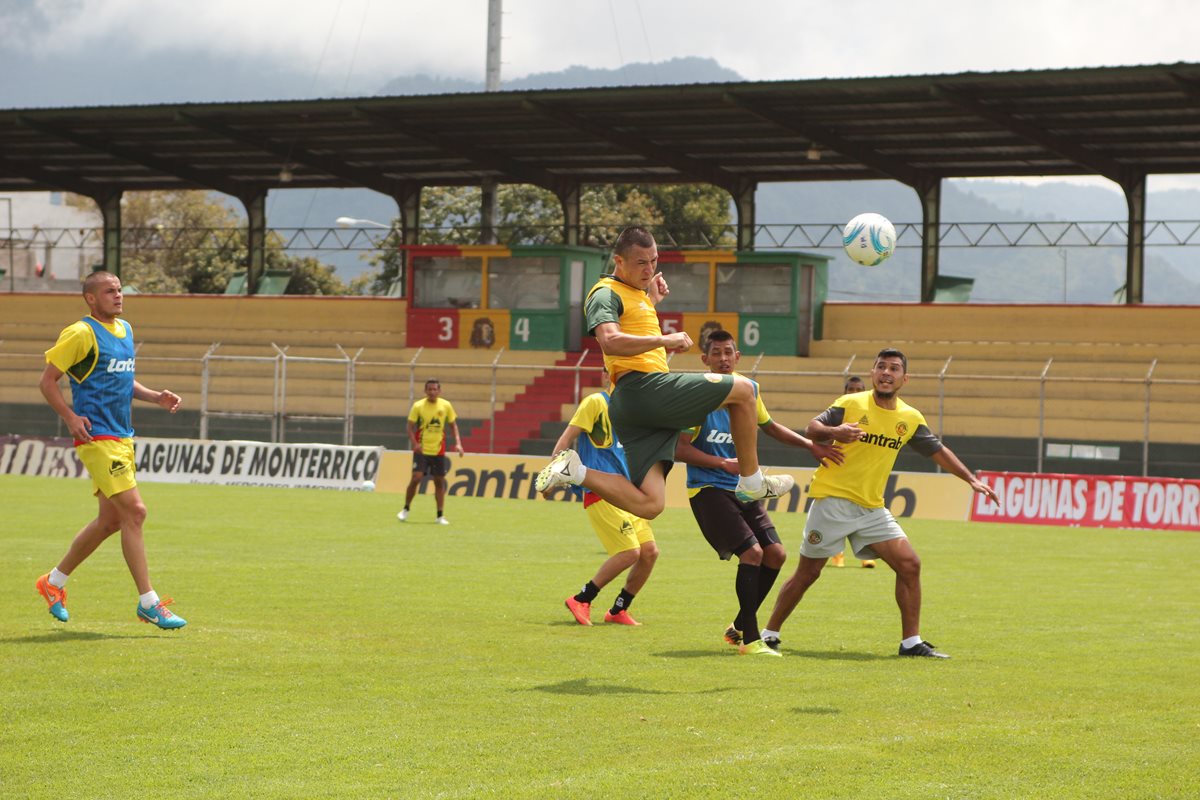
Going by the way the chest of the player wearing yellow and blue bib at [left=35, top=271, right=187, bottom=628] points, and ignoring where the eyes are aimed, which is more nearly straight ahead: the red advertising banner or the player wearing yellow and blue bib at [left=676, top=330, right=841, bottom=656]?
the player wearing yellow and blue bib

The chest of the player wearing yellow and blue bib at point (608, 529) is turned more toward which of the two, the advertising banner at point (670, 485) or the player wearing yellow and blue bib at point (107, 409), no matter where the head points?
the advertising banner

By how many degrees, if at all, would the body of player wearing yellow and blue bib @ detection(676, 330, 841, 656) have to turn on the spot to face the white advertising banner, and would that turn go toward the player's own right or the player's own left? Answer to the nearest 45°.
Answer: approximately 180°

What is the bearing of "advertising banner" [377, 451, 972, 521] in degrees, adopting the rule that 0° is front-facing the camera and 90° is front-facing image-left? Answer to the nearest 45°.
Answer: approximately 0°

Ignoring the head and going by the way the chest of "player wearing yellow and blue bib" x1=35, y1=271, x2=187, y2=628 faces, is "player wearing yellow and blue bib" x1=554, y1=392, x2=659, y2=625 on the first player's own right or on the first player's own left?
on the first player's own left

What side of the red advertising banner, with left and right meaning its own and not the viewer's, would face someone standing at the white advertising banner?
right
